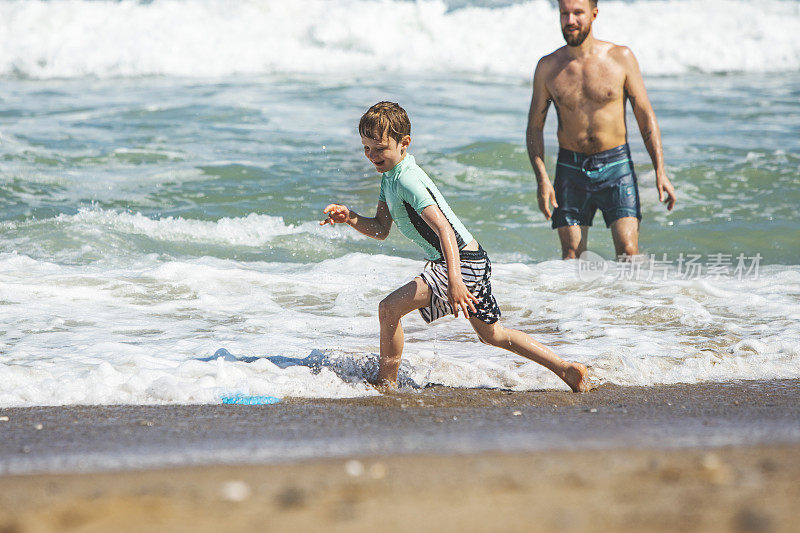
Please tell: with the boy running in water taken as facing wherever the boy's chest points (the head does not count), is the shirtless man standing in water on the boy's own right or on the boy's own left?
on the boy's own right

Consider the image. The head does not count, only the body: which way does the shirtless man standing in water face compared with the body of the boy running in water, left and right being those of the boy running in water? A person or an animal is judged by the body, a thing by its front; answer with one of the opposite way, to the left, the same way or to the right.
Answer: to the left

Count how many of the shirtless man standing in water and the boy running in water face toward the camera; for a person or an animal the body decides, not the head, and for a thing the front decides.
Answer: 1

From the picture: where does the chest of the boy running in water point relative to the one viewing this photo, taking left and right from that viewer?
facing to the left of the viewer

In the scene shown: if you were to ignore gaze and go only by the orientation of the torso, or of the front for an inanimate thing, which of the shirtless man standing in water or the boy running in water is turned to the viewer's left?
the boy running in water

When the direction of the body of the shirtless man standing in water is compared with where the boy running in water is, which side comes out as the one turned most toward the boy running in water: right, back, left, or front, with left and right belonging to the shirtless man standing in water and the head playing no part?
front

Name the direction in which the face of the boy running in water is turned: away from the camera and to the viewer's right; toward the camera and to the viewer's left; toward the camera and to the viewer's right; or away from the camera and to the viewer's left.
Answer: toward the camera and to the viewer's left

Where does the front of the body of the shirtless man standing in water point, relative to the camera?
toward the camera
